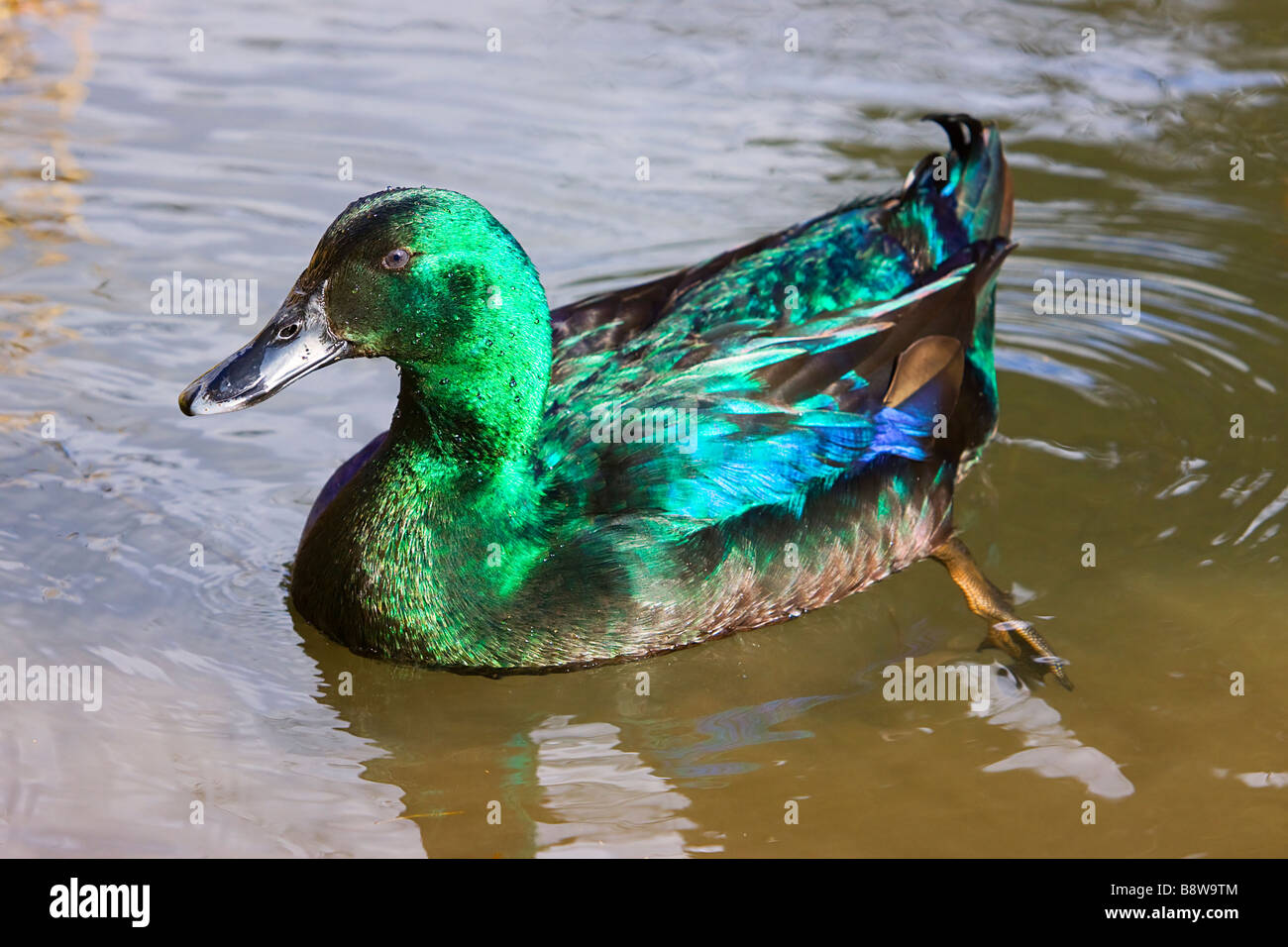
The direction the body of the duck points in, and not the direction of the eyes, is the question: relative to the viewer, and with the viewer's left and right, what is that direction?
facing the viewer and to the left of the viewer
